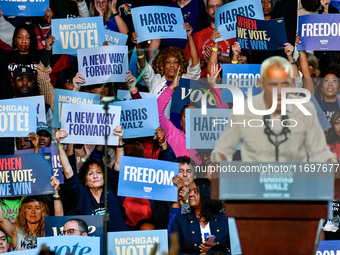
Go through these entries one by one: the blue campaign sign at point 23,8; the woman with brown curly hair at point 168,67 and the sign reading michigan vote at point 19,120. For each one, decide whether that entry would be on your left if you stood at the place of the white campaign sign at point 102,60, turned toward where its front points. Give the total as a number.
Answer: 1

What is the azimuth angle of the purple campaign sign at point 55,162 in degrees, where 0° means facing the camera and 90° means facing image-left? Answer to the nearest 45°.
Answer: approximately 0°

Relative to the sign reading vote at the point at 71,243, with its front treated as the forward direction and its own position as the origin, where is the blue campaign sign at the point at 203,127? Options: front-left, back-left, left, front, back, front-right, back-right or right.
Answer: left

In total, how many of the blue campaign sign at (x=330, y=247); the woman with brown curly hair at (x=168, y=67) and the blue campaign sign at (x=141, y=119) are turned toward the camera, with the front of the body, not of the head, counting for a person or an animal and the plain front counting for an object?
3

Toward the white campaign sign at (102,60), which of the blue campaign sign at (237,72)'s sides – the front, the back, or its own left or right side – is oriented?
right

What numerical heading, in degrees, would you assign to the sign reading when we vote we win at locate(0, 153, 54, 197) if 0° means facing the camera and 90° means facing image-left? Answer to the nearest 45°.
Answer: approximately 0°
